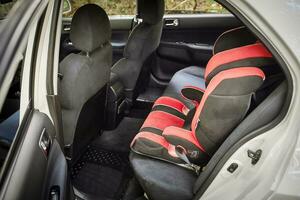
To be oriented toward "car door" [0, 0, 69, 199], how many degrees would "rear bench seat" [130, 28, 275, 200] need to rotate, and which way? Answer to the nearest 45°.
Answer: approximately 45° to its left
